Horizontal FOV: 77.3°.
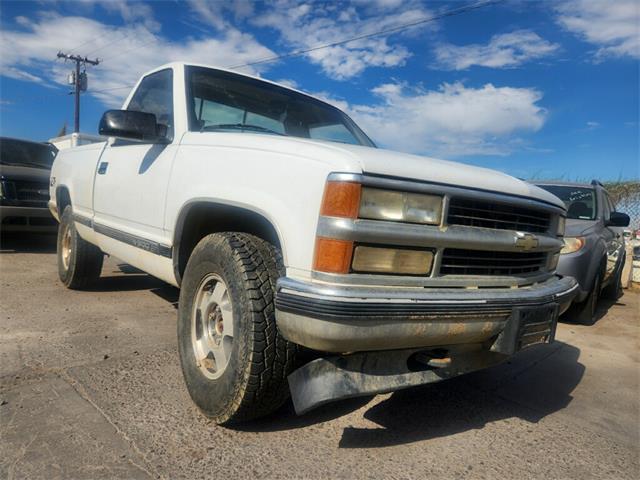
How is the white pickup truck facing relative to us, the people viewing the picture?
facing the viewer and to the right of the viewer

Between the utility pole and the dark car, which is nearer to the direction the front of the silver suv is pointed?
the dark car

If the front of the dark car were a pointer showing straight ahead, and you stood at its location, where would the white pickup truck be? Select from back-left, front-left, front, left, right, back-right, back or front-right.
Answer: front

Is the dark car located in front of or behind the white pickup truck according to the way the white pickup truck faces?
behind

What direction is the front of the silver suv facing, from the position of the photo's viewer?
facing the viewer and to the left of the viewer

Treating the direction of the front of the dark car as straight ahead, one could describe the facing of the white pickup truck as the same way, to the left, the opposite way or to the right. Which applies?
the same way

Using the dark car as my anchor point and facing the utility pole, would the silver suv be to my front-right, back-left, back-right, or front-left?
back-right

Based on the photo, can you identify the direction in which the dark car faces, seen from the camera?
facing the viewer

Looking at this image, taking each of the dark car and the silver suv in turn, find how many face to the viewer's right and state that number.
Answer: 0

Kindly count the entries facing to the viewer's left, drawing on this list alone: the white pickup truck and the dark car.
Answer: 0

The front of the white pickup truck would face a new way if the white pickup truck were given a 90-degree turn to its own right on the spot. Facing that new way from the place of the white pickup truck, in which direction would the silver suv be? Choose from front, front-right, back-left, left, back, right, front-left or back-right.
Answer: back

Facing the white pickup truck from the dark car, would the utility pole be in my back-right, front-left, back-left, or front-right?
back-left
